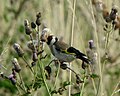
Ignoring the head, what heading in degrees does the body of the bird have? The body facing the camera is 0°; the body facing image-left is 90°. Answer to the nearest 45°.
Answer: approximately 90°
